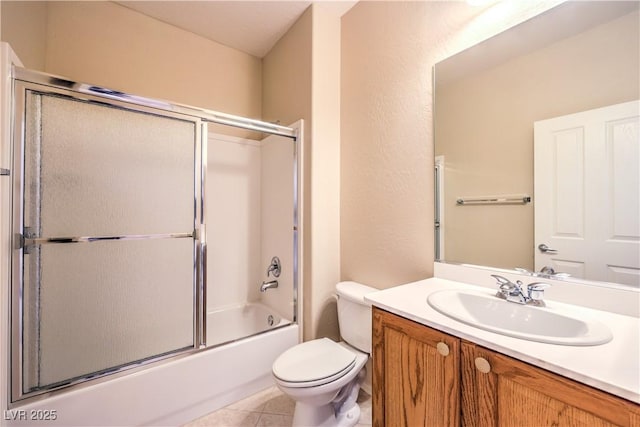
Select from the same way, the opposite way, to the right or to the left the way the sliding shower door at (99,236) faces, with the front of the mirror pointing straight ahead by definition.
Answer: the opposite way

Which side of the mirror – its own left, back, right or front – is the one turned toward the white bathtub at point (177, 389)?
front

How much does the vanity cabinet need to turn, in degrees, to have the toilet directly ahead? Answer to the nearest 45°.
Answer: approximately 90° to its right

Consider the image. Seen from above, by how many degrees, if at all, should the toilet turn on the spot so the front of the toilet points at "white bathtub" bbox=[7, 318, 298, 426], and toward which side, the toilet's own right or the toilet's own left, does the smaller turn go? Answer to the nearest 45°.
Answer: approximately 45° to the toilet's own right

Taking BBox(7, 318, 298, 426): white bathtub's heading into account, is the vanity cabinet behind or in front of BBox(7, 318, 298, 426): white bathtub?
in front

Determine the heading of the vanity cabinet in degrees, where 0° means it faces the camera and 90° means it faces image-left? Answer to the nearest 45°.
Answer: approximately 45°

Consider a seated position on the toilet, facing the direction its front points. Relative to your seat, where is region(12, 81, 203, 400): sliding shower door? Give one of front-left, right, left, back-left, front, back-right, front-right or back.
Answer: front-right

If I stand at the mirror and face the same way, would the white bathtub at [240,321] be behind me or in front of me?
in front

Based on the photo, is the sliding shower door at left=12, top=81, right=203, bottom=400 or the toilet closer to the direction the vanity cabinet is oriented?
the sliding shower door

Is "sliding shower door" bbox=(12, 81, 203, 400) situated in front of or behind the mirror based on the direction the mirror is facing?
in front
